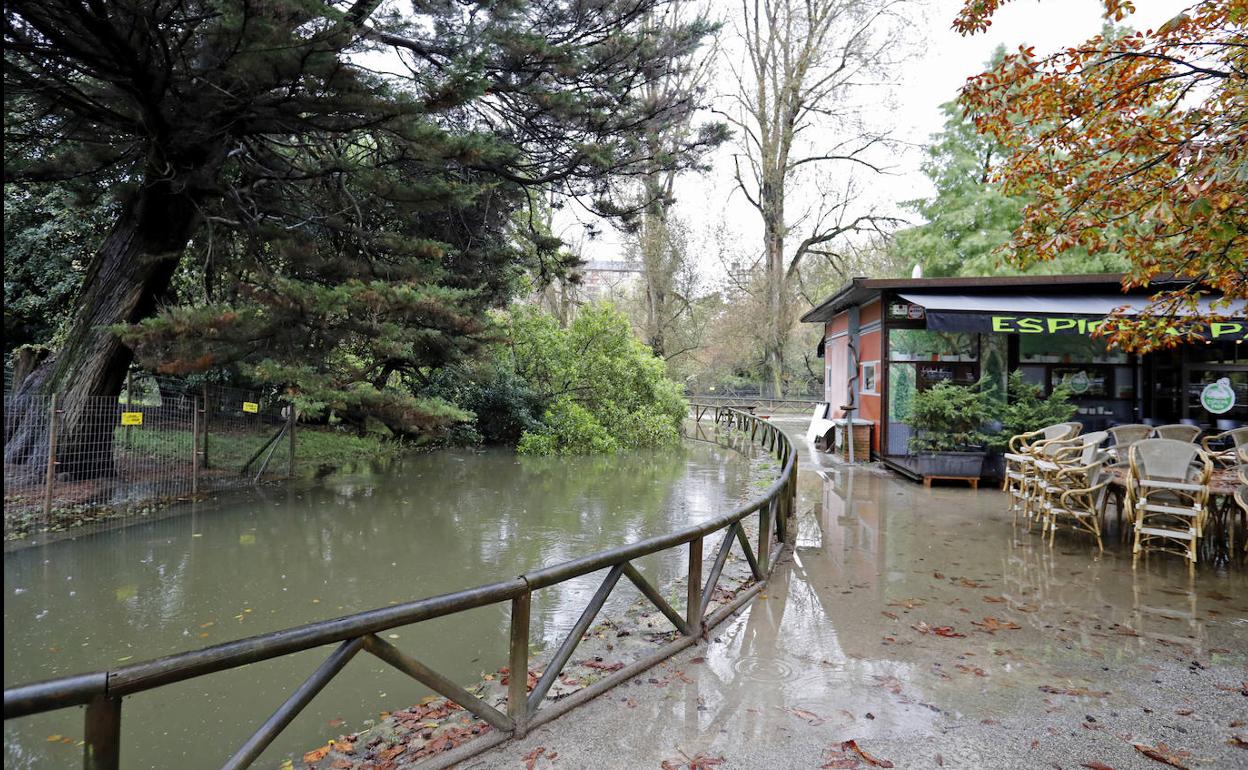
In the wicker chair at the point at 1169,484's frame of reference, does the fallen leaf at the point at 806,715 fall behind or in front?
in front

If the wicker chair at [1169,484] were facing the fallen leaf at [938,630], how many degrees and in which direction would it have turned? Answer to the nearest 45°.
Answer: approximately 45° to its right

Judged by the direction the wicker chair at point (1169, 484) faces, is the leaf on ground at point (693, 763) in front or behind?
in front

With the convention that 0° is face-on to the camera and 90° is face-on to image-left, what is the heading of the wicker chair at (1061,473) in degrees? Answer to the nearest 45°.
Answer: approximately 45°

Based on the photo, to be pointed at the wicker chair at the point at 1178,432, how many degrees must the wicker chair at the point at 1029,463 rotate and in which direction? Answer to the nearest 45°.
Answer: approximately 180°

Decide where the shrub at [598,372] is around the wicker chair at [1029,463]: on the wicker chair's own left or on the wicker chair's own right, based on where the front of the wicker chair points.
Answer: on the wicker chair's own right

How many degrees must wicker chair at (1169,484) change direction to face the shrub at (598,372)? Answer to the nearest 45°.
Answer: approximately 135° to its right

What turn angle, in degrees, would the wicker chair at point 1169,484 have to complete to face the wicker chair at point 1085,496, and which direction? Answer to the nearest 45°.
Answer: approximately 135° to its right

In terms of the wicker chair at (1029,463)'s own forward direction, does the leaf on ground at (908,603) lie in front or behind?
in front
